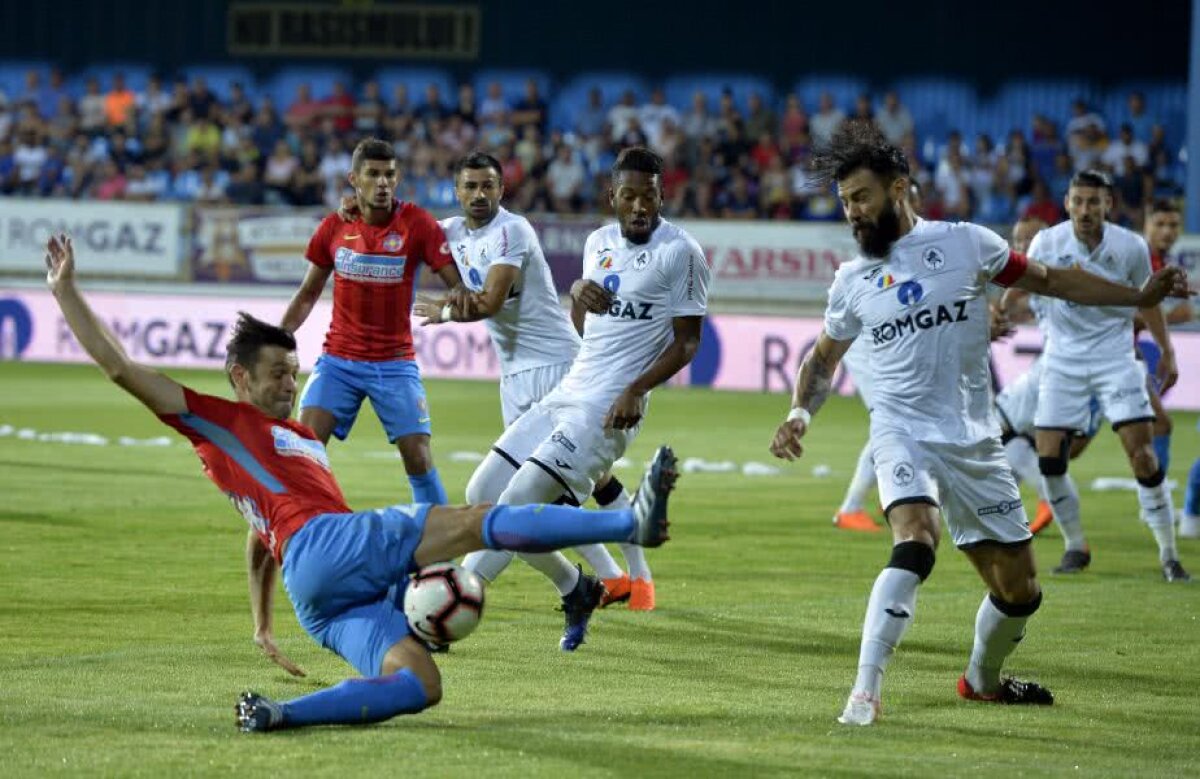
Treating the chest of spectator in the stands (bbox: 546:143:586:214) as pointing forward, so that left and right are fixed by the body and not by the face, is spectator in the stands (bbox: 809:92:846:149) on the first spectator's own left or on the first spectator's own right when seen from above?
on the first spectator's own left

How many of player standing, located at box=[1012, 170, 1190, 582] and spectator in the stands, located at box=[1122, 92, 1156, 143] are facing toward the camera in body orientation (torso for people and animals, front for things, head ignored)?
2

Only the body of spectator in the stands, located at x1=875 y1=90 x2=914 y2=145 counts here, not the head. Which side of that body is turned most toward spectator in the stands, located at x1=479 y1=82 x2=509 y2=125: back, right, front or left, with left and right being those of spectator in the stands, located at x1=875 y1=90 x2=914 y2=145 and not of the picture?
right

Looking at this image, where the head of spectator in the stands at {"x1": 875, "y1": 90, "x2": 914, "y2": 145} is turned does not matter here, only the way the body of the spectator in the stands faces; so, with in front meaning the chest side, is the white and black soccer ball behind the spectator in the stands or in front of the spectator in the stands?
in front

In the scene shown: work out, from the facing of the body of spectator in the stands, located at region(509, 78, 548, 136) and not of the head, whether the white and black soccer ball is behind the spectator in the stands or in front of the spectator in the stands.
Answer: in front

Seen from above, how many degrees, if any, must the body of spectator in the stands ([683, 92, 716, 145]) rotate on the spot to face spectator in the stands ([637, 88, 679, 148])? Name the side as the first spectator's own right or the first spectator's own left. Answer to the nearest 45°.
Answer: approximately 90° to the first spectator's own right

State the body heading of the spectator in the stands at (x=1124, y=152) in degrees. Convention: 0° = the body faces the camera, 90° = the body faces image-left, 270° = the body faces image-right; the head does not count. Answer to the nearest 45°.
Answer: approximately 0°

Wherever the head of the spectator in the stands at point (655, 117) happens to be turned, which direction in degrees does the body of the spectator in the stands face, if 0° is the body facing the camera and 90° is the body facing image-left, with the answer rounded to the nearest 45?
approximately 0°

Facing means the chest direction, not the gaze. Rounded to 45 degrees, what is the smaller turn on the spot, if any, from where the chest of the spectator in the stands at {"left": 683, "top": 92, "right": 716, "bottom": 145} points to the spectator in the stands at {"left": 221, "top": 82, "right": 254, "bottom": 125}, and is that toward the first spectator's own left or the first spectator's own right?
approximately 90° to the first spectator's own right

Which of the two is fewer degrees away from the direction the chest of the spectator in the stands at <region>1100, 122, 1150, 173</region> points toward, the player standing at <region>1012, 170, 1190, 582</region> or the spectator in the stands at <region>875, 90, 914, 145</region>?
the player standing
